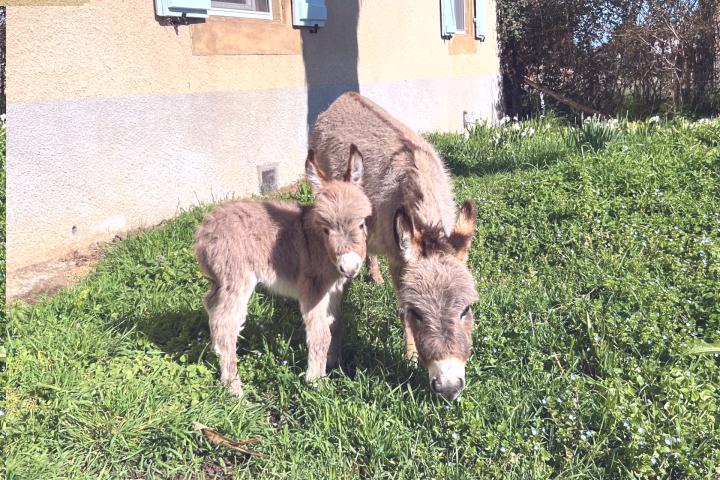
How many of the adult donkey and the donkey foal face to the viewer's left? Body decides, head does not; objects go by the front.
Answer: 0

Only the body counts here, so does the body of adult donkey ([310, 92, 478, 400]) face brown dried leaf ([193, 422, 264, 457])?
no

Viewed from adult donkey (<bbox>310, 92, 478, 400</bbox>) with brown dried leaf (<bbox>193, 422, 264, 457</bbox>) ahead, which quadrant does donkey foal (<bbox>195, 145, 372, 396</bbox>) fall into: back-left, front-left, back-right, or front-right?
front-right

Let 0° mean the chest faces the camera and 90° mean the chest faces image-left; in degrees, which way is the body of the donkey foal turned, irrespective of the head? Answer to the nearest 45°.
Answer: approximately 270°

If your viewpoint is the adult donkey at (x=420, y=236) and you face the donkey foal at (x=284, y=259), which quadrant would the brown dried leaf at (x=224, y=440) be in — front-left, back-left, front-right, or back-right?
front-left

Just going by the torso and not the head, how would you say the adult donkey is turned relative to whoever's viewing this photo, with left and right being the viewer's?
facing the viewer and to the right of the viewer
